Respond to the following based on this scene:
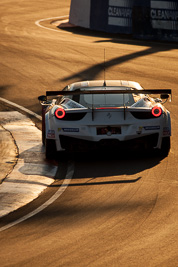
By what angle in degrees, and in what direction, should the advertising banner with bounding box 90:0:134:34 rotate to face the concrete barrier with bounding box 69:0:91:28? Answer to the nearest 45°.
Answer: approximately 90° to its right

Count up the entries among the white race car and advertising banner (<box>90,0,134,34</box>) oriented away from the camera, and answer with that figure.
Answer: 1

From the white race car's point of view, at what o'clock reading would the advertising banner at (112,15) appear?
The advertising banner is roughly at 12 o'clock from the white race car.

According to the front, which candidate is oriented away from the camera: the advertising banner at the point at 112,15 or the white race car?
the white race car

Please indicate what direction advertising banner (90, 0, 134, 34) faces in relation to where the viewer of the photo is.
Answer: facing the viewer and to the left of the viewer

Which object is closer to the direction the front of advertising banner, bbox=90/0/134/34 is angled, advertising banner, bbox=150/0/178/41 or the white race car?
the white race car

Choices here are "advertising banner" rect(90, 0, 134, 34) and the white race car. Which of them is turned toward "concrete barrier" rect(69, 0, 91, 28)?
the white race car

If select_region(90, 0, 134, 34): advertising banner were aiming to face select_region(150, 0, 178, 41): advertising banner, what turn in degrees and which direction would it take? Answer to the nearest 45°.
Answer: approximately 90° to its left

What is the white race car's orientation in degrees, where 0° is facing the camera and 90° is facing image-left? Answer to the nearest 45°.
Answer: approximately 180°

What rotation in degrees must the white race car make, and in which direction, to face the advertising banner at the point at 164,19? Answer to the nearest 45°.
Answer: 0° — it already faces it

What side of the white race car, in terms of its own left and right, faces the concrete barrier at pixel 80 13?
front

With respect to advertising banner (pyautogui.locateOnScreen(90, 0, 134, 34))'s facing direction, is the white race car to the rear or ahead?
ahead
